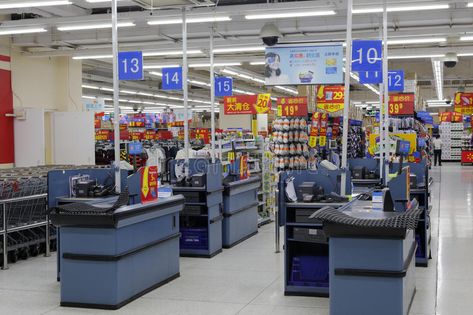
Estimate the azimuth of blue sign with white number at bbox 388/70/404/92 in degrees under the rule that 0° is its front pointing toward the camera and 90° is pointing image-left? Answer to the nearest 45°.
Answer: approximately 0°

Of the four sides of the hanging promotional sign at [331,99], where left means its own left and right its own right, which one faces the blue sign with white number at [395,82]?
left

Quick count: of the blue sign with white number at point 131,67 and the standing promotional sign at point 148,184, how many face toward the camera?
2

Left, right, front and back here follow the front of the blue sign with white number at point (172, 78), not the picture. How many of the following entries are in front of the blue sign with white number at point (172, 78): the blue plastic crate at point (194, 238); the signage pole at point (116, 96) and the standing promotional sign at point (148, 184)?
3

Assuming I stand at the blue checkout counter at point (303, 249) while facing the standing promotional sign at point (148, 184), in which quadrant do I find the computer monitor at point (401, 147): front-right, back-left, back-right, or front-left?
back-right

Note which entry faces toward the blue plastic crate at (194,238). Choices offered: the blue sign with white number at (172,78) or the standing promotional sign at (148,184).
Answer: the blue sign with white number

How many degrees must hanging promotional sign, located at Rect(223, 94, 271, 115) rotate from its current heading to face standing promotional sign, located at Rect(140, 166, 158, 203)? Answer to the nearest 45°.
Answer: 0° — it already faces it

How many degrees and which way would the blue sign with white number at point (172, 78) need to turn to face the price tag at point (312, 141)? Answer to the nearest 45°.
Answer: approximately 90° to its left

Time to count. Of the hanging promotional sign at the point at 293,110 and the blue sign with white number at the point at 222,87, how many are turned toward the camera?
2

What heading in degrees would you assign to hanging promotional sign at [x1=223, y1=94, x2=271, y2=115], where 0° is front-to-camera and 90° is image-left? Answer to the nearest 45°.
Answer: approximately 0°
